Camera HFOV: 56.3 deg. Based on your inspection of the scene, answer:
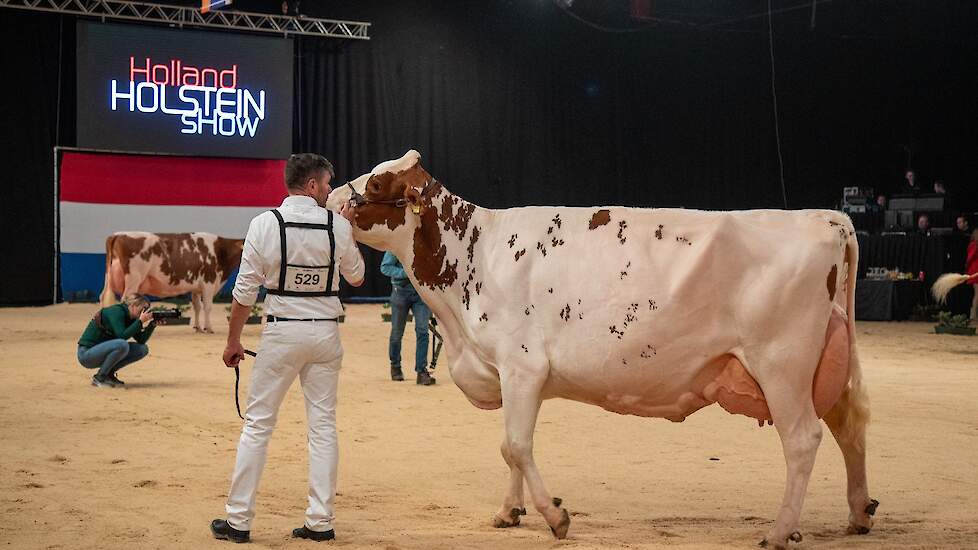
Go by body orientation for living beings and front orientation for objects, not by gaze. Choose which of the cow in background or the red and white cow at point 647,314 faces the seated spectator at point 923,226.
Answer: the cow in background

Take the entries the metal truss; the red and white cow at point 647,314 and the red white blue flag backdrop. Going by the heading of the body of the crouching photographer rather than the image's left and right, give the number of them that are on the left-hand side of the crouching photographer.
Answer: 2

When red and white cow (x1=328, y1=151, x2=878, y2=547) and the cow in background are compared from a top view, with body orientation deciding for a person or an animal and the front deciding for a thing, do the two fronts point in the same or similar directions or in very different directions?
very different directions

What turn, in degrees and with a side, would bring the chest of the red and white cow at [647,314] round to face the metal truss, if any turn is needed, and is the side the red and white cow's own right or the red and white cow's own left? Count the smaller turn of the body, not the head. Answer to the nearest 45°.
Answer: approximately 45° to the red and white cow's own right

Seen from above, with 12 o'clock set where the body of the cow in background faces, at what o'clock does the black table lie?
The black table is roughly at 12 o'clock from the cow in background.

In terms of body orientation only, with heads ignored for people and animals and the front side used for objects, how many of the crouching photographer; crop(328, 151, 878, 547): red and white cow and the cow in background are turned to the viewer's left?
1

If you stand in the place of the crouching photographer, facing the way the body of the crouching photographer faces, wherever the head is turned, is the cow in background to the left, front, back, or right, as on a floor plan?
left

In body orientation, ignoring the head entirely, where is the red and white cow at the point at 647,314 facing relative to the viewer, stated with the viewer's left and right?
facing to the left of the viewer

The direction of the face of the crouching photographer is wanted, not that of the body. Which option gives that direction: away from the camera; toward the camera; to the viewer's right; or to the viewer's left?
to the viewer's right

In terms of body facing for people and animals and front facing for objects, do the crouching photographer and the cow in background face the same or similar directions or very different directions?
same or similar directions

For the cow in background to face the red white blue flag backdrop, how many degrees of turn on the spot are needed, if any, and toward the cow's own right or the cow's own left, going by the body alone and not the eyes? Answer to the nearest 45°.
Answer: approximately 90° to the cow's own left

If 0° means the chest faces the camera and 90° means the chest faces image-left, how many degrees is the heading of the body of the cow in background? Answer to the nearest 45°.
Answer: approximately 270°

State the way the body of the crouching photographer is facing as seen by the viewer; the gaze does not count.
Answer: to the viewer's right

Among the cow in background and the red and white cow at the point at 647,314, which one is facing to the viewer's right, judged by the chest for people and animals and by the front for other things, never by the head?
the cow in background
